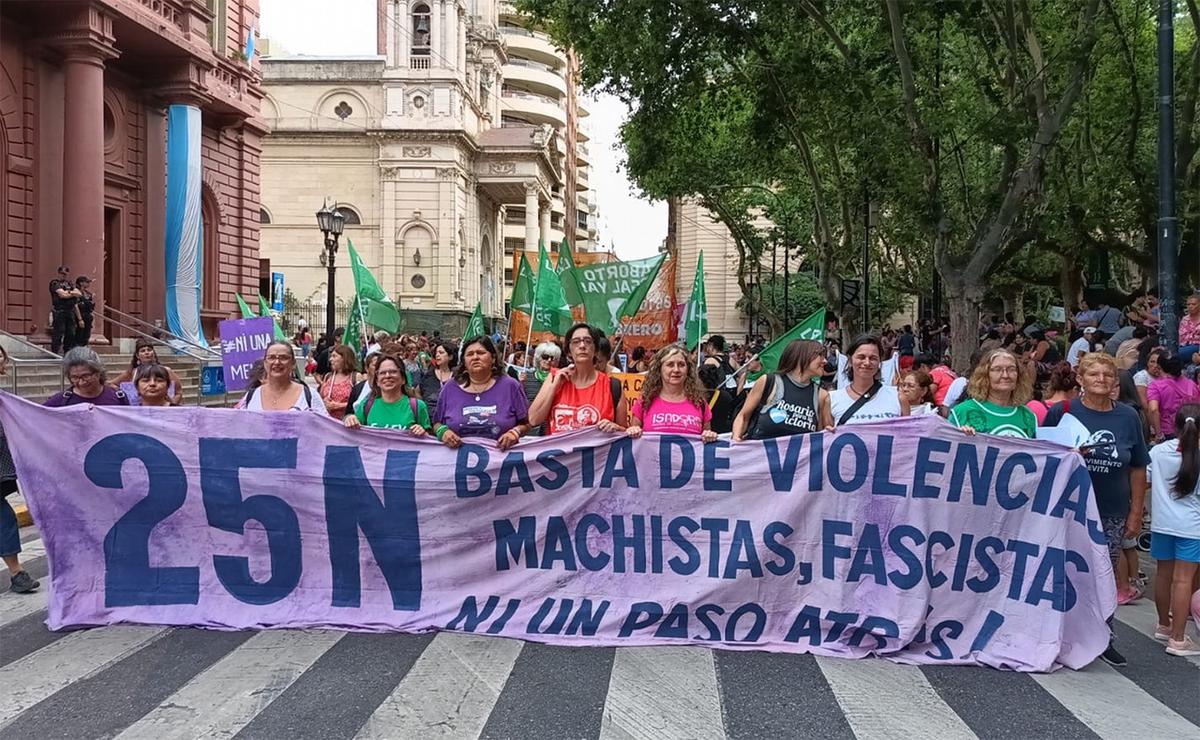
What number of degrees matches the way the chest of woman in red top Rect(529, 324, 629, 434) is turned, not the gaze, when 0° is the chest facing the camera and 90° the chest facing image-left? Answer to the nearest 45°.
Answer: approximately 0°

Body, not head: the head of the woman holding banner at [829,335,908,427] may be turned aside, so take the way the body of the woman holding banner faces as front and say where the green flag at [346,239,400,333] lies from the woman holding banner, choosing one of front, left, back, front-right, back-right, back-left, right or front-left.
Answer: back-right

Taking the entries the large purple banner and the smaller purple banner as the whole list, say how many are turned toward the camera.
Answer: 2

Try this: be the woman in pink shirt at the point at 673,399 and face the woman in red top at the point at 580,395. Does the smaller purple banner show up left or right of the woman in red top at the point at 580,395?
right

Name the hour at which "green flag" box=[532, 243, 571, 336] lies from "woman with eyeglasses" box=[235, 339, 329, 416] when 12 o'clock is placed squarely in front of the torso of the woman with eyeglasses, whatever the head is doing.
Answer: The green flag is roughly at 7 o'clock from the woman with eyeglasses.

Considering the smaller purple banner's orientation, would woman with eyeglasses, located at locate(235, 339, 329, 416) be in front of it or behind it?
in front

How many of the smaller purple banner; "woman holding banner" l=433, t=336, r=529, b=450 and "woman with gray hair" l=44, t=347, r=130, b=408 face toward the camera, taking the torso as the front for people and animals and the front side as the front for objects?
3

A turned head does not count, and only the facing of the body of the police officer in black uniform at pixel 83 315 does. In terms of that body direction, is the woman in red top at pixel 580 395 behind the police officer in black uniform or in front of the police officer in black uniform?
in front

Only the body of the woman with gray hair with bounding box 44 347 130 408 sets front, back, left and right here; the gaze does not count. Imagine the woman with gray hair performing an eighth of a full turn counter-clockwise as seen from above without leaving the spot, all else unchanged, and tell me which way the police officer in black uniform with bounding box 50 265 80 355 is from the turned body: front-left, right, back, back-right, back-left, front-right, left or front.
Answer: back-left
